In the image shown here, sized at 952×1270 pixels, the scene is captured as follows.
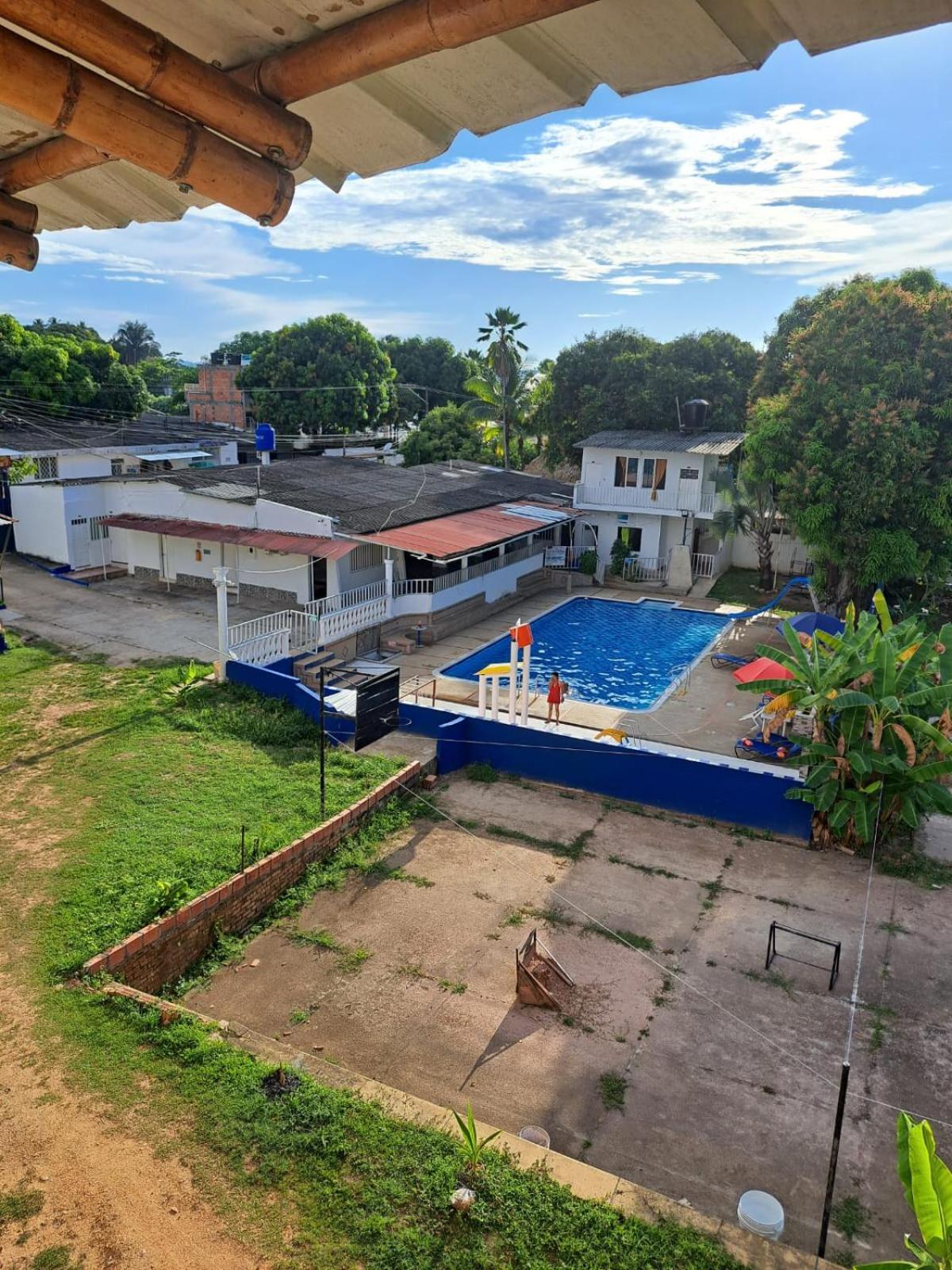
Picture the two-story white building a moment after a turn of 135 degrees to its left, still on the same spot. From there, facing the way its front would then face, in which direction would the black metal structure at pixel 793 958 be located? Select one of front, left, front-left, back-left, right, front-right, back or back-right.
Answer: back-right

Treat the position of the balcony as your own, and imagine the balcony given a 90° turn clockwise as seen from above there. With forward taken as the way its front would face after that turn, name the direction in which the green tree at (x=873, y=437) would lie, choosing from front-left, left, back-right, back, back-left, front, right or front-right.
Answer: back-left

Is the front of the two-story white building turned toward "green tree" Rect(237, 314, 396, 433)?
no

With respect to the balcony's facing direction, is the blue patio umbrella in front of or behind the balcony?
in front

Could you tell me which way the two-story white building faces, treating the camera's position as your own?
facing the viewer

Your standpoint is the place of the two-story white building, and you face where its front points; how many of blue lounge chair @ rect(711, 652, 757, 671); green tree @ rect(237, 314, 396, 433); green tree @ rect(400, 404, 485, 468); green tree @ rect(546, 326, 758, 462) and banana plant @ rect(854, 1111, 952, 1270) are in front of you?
2

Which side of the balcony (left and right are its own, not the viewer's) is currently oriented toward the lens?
front

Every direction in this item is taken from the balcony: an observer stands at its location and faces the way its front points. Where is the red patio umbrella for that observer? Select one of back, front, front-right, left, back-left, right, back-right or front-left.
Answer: front

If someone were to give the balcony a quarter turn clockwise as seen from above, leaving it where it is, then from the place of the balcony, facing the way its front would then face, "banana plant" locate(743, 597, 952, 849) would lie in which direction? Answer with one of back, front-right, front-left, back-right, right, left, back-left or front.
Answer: left

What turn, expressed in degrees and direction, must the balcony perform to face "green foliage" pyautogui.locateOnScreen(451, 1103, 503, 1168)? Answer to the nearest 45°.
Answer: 0° — it already faces it

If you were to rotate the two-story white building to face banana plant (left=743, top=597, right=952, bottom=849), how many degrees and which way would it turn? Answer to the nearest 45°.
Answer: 0° — it already faces it

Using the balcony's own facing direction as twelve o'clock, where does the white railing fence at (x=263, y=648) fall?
The white railing fence is roughly at 1 o'clock from the balcony.

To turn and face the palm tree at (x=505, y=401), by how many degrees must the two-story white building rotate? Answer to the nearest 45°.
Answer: approximately 135° to its right

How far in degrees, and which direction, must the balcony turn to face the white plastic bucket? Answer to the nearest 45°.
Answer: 0° — it already faces it

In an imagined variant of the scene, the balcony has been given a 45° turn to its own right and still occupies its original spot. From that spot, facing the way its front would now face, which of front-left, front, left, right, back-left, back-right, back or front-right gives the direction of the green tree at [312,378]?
right

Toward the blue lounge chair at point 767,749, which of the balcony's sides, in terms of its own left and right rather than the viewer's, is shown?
front

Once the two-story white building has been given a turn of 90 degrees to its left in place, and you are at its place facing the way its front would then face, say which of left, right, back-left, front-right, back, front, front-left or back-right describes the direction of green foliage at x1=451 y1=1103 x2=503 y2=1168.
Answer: right

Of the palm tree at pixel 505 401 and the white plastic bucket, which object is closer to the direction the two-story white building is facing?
the white plastic bucket

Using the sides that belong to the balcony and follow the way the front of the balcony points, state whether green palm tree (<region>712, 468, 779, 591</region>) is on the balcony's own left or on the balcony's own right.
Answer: on the balcony's own left

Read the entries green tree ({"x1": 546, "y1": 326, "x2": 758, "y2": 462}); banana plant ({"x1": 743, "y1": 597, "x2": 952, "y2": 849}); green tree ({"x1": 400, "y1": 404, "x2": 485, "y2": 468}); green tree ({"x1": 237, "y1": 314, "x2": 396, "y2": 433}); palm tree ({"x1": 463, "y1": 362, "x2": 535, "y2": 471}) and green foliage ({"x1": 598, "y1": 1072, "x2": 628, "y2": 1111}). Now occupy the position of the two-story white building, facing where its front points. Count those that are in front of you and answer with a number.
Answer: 2

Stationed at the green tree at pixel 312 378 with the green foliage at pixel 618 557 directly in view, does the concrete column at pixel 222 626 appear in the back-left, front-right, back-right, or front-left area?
front-right
